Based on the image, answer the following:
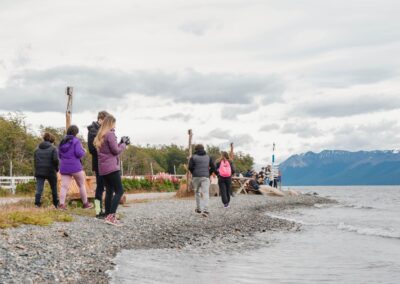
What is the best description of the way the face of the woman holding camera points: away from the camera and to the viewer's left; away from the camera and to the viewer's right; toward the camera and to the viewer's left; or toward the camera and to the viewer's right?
away from the camera and to the viewer's right

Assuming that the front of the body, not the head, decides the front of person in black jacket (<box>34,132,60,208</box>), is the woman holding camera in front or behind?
behind

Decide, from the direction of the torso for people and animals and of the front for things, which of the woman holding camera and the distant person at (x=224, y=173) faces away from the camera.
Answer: the distant person

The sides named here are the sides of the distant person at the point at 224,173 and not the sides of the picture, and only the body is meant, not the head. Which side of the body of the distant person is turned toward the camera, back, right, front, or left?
back

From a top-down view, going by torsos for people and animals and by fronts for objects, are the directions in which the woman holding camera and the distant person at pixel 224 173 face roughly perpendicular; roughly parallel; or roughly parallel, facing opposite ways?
roughly perpendicular

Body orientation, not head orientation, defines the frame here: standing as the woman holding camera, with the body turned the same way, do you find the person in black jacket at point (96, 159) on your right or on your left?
on your left

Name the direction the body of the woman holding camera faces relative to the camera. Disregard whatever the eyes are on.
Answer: to the viewer's right

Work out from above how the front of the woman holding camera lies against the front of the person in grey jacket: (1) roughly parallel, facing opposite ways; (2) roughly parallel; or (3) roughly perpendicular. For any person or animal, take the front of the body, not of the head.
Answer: roughly perpendicular

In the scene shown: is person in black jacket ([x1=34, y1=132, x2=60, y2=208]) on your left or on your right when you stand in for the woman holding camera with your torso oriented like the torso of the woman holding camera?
on your left

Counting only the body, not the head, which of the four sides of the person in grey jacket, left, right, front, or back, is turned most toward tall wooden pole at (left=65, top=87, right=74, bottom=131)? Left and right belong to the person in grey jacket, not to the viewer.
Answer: left

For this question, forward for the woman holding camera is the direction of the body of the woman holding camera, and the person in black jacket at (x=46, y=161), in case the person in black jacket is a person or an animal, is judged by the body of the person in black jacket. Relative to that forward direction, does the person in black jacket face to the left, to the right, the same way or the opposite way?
to the left

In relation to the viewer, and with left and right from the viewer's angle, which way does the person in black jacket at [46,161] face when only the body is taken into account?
facing away from the viewer

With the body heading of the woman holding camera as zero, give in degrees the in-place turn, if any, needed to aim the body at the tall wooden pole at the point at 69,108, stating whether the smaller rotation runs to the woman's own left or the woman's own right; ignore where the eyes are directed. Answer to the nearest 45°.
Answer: approximately 90° to the woman's own left

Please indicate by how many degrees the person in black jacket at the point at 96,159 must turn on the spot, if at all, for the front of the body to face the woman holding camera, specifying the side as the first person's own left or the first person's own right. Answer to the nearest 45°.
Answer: approximately 90° to the first person's own right
